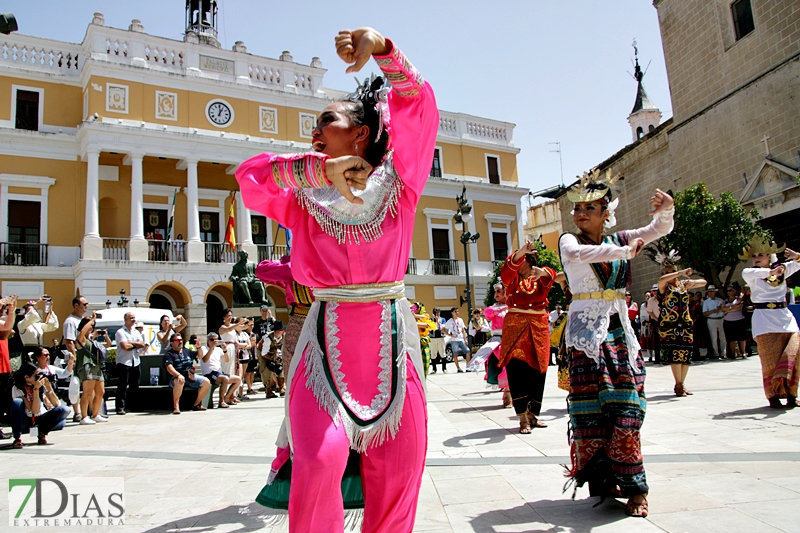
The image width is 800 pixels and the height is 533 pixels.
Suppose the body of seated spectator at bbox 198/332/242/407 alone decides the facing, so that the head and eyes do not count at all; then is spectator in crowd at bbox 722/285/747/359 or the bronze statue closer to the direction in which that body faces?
the spectator in crowd

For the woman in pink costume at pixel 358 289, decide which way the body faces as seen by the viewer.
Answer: toward the camera

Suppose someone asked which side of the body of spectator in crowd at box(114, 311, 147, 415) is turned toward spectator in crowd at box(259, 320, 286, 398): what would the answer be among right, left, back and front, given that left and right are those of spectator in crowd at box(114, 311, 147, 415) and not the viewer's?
left

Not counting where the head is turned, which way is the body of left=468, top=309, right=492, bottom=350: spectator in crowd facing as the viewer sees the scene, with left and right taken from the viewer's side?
facing the viewer

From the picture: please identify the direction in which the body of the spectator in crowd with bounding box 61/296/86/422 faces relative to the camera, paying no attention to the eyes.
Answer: to the viewer's right

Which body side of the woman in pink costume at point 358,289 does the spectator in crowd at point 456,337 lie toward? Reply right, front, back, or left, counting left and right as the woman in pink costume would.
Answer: back

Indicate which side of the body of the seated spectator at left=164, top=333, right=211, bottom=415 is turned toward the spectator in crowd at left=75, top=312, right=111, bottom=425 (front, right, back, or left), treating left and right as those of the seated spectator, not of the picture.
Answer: right

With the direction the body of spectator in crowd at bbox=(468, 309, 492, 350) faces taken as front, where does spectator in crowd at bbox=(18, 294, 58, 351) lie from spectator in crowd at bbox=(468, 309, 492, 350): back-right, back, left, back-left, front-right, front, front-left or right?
front-right

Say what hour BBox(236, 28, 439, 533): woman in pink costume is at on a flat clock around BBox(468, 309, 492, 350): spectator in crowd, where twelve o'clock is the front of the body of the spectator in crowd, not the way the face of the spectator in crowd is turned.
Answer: The woman in pink costume is roughly at 12 o'clock from the spectator in crowd.

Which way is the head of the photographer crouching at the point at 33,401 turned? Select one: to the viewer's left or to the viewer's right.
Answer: to the viewer's right

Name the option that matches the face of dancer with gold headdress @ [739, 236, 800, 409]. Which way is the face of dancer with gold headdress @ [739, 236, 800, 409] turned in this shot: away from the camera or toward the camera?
toward the camera

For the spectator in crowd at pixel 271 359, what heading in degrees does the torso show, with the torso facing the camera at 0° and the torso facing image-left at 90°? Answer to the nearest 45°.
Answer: approximately 315°

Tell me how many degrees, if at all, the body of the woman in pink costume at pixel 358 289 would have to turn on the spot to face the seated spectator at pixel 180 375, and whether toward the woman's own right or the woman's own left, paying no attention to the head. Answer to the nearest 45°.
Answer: approximately 180°

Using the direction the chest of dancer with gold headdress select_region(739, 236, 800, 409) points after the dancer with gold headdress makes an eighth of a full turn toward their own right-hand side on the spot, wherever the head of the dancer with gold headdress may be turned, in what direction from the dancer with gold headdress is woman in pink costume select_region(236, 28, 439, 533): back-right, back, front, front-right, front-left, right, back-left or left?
front-left
